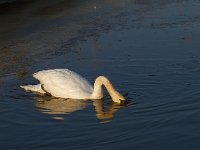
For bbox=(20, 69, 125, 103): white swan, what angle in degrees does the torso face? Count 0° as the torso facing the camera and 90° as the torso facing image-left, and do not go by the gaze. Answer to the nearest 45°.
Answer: approximately 270°
